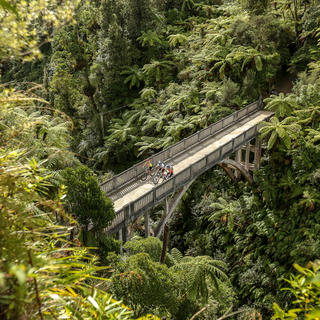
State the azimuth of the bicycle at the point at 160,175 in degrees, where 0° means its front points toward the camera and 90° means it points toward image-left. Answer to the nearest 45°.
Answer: approximately 45°

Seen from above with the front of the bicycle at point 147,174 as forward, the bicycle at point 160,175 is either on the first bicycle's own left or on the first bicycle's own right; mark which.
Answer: on the first bicycle's own left

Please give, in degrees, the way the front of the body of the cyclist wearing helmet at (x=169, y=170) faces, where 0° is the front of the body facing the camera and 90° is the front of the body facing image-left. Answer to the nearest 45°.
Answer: approximately 45°

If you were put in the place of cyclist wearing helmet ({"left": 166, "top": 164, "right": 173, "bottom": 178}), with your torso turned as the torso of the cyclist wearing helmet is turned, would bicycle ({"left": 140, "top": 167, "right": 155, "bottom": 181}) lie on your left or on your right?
on your right

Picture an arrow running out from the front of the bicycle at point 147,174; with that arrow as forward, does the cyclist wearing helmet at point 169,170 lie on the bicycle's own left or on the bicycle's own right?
on the bicycle's own left

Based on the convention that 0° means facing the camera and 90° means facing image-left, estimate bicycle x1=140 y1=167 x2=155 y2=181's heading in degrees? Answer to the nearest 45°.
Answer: approximately 45°
